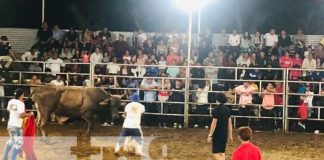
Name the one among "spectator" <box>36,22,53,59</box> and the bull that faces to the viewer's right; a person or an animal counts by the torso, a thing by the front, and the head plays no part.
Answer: the bull

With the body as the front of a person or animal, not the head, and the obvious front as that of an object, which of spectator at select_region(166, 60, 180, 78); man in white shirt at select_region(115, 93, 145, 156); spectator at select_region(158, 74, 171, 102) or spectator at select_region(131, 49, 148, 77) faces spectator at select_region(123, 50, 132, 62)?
the man in white shirt

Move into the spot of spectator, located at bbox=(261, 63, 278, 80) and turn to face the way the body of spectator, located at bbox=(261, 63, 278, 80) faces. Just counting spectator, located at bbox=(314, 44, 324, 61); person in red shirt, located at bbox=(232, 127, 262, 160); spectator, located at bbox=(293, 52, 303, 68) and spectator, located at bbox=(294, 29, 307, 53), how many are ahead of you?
1

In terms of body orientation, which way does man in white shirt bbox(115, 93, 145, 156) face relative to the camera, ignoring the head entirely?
away from the camera

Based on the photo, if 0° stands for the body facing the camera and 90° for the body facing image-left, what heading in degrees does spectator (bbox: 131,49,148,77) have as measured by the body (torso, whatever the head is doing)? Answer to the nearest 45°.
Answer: approximately 0°

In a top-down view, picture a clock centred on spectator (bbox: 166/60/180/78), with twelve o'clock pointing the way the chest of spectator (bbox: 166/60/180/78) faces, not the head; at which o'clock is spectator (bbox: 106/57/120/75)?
spectator (bbox: 106/57/120/75) is roughly at 3 o'clock from spectator (bbox: 166/60/180/78).

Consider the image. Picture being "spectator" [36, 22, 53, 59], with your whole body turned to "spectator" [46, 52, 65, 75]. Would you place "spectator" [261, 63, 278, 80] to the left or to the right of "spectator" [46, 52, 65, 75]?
left

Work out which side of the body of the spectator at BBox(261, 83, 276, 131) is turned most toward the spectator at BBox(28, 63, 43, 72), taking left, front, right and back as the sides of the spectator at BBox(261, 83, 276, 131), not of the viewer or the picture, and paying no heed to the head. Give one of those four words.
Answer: right

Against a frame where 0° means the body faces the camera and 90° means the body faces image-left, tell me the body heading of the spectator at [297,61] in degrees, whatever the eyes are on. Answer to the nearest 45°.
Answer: approximately 0°
